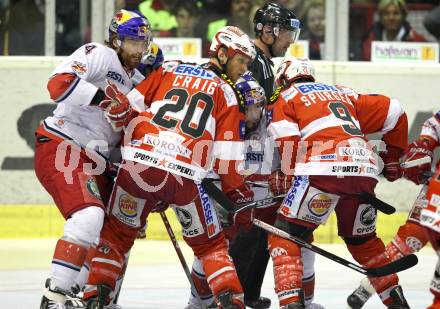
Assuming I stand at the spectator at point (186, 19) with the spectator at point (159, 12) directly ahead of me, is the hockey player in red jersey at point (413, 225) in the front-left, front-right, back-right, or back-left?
back-left

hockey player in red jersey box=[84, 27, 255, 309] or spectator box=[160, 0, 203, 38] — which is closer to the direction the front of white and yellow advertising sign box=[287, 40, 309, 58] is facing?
the hockey player in red jersey

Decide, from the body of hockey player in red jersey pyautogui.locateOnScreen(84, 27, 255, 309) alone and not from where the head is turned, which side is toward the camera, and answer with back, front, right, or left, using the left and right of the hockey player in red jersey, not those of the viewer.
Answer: back

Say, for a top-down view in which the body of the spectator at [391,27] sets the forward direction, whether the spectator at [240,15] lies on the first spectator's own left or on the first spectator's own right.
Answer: on the first spectator's own right

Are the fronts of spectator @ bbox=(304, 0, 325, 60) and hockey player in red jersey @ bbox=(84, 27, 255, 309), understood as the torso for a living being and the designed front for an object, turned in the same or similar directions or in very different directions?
very different directions

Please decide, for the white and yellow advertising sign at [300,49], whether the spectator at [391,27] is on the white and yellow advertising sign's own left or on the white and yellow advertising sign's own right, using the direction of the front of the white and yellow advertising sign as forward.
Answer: on the white and yellow advertising sign's own left

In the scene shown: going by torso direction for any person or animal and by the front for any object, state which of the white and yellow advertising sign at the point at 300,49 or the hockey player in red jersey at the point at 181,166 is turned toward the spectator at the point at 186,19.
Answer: the hockey player in red jersey

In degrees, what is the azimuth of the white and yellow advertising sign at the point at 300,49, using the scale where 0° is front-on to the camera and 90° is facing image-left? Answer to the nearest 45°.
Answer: approximately 0°

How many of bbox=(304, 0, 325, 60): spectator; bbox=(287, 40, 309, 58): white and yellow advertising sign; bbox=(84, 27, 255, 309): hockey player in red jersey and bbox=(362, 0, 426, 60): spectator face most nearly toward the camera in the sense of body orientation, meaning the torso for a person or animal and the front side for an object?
3

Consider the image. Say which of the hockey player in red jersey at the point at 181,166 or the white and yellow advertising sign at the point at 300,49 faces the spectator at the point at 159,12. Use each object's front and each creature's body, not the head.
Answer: the hockey player in red jersey

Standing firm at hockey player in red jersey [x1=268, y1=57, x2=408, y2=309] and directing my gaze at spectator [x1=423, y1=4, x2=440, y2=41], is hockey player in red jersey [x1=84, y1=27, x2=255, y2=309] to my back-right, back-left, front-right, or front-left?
back-left

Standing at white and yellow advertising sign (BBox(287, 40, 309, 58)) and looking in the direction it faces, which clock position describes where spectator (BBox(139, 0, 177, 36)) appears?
The spectator is roughly at 3 o'clock from the white and yellow advertising sign.

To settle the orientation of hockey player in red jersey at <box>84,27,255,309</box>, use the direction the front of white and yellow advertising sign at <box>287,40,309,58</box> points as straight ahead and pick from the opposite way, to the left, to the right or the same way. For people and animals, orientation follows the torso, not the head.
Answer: the opposite way

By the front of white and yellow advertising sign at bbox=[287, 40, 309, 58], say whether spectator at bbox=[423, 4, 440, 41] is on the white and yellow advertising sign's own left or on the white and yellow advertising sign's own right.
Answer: on the white and yellow advertising sign's own left

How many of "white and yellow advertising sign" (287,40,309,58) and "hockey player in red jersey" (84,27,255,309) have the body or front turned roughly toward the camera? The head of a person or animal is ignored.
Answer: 1
